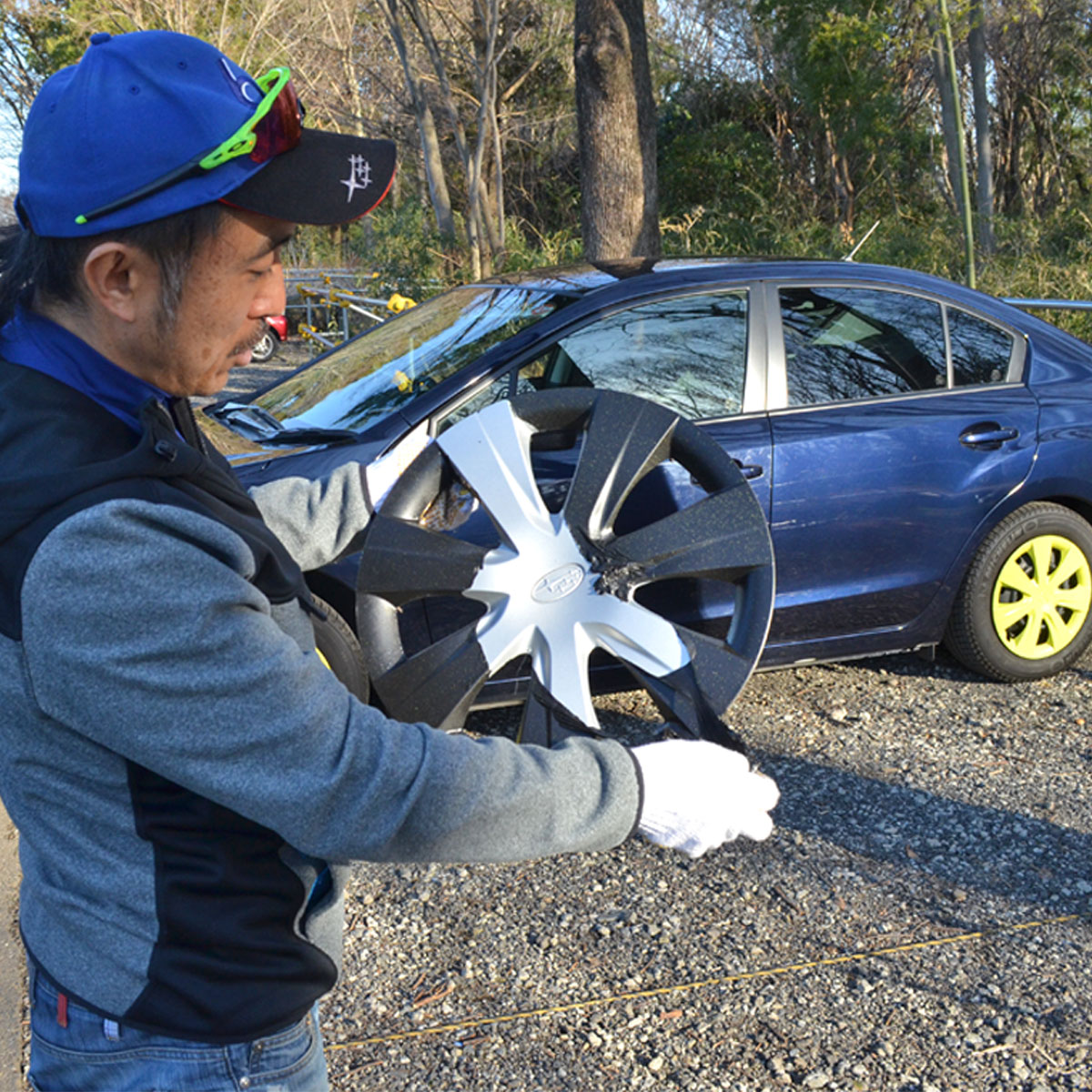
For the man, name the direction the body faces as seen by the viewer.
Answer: to the viewer's right

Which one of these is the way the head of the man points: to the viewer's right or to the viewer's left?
to the viewer's right

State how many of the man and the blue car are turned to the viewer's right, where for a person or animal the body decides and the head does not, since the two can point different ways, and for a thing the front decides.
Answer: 1

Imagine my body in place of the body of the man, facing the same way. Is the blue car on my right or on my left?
on my left

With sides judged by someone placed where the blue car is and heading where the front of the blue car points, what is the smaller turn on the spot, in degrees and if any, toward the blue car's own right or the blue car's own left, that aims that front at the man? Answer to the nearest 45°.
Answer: approximately 45° to the blue car's own left

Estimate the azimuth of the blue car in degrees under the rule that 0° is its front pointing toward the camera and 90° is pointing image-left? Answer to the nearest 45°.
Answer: approximately 45°
